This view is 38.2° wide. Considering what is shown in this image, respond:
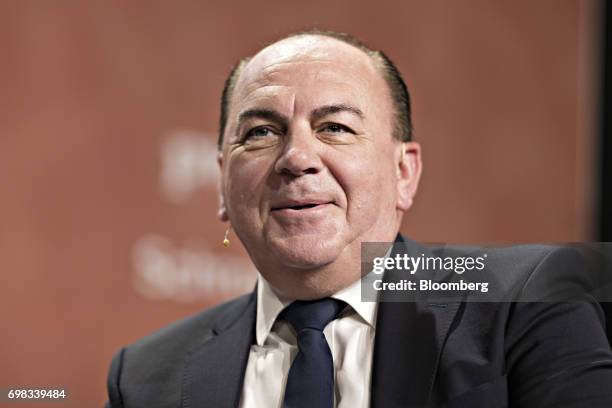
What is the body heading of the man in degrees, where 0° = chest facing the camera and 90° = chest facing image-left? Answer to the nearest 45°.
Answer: approximately 45°

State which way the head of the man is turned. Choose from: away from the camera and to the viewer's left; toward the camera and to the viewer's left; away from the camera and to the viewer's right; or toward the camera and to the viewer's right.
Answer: toward the camera and to the viewer's left
